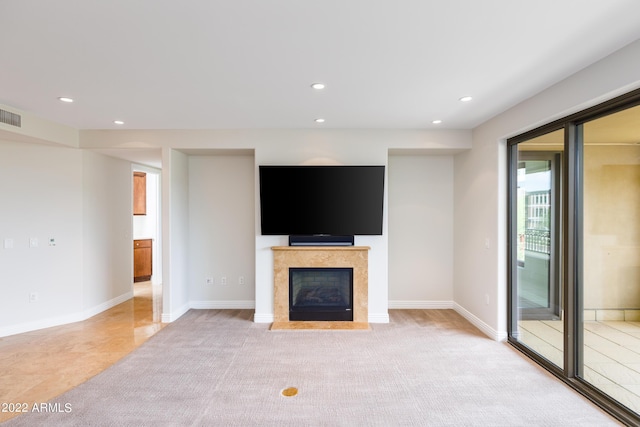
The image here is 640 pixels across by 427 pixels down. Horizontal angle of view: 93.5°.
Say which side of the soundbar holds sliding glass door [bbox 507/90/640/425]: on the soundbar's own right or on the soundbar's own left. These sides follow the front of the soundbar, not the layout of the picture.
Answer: on the soundbar's own left

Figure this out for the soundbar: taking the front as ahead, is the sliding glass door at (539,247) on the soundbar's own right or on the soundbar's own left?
on the soundbar's own left

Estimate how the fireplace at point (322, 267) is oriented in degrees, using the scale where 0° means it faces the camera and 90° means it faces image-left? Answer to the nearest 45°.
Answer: approximately 0°

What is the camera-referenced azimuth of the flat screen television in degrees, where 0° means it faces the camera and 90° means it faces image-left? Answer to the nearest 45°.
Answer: approximately 0°

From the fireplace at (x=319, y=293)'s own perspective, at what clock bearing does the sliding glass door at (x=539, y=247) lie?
The sliding glass door is roughly at 10 o'clock from the fireplace.

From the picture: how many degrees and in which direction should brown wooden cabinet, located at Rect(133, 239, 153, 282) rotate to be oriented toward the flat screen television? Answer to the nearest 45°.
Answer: approximately 45° to its left

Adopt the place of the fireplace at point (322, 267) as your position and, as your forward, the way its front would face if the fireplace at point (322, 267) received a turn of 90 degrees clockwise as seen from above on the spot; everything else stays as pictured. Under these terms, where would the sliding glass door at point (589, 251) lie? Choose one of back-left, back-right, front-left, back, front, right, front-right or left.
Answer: back-left
